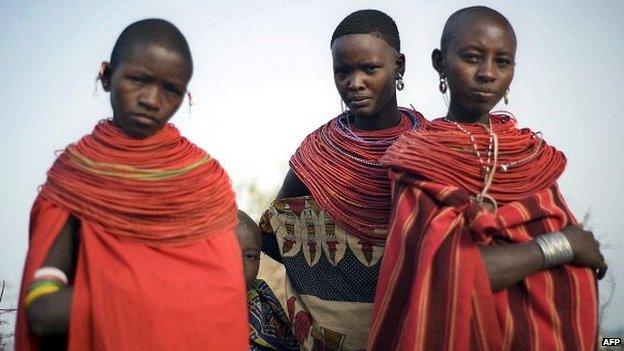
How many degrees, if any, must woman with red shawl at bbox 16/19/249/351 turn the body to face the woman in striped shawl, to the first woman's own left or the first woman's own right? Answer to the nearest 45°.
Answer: approximately 90° to the first woman's own left

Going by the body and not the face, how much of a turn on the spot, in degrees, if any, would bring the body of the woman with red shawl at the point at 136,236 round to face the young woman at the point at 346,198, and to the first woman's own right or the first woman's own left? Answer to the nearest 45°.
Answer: approximately 135° to the first woman's own left

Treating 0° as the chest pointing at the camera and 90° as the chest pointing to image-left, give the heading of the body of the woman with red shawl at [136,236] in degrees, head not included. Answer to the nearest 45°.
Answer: approximately 0°
